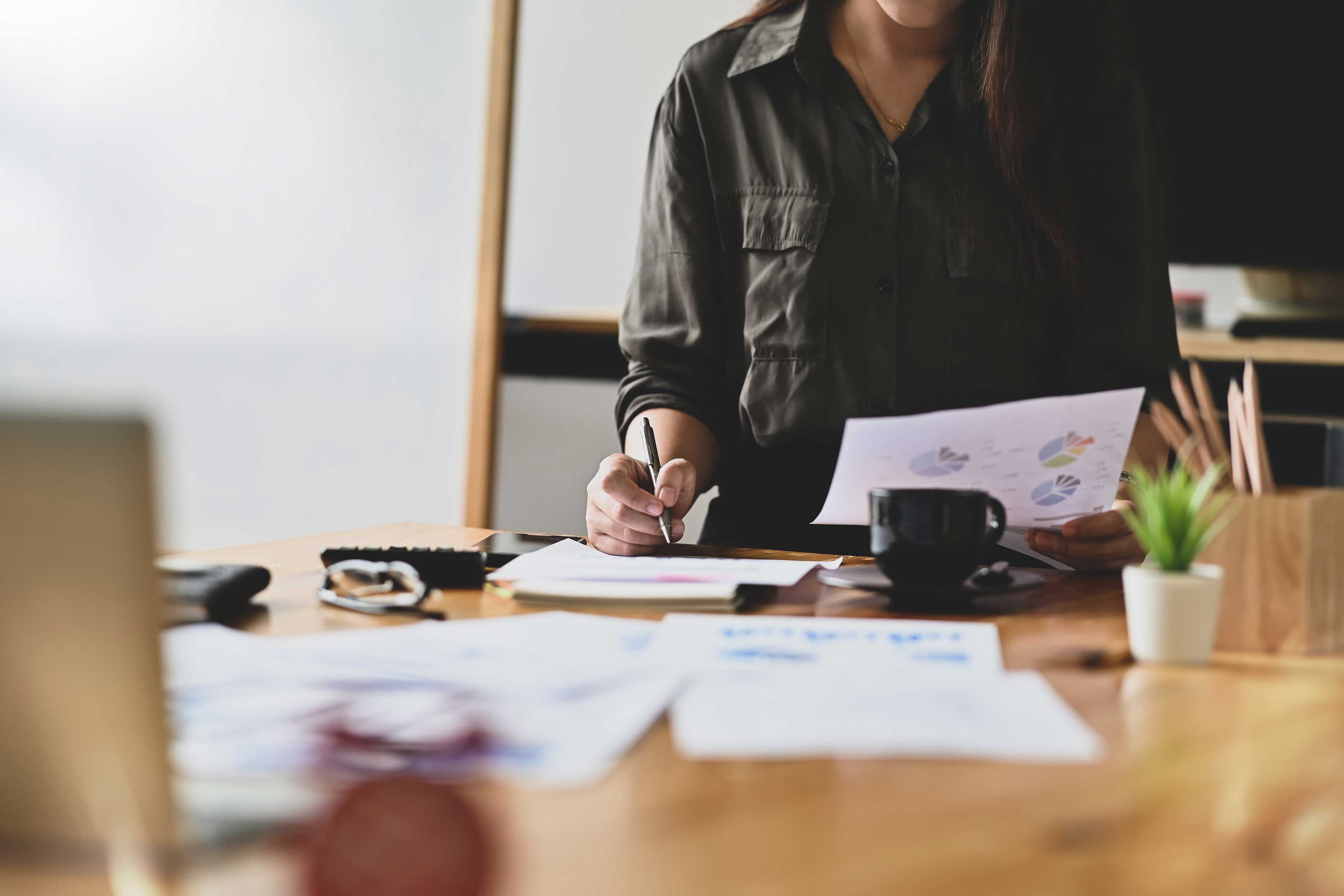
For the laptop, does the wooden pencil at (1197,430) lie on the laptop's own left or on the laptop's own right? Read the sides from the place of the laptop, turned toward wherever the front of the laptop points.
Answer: on the laptop's own right

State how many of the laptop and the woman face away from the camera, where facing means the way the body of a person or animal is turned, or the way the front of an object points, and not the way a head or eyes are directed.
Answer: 1

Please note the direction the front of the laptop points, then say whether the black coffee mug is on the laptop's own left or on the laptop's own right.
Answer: on the laptop's own right

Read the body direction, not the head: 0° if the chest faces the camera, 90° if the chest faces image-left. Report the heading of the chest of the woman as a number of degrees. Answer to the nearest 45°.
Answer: approximately 0°

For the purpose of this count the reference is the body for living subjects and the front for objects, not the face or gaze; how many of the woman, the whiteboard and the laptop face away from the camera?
1

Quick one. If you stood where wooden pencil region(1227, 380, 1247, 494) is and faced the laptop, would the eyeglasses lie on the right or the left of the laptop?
right

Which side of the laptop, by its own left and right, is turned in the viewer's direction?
back

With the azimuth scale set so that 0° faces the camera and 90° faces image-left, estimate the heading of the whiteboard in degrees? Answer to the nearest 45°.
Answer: approximately 0°

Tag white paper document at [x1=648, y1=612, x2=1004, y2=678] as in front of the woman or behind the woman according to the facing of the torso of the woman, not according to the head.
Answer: in front

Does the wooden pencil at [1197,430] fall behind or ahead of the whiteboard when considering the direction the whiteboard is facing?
ahead

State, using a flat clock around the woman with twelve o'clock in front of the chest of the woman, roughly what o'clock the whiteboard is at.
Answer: The whiteboard is roughly at 5 o'clock from the woman.

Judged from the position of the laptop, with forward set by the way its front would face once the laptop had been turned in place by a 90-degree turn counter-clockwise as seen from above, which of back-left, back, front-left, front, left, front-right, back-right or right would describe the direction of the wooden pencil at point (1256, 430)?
back
